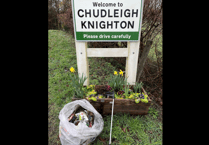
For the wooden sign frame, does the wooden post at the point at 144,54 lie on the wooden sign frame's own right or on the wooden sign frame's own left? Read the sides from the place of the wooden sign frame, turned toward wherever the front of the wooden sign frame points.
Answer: on the wooden sign frame's own left

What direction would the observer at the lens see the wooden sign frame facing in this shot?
facing the viewer
